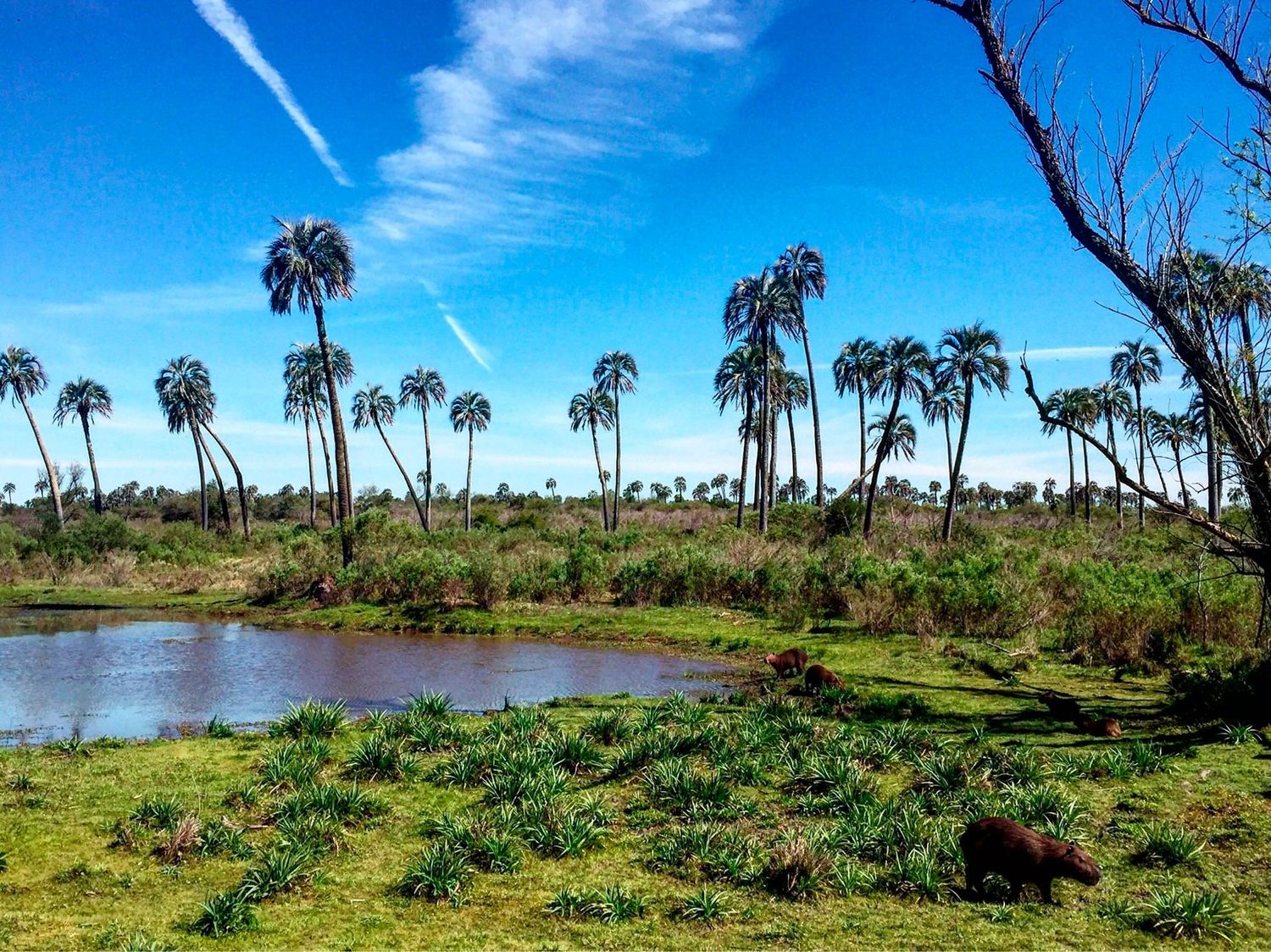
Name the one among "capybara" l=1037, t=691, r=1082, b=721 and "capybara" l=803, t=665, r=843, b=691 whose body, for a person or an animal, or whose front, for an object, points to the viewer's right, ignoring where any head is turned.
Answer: "capybara" l=803, t=665, r=843, b=691

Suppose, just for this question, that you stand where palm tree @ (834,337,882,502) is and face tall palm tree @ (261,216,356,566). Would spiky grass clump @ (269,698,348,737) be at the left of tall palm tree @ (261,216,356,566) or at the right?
left

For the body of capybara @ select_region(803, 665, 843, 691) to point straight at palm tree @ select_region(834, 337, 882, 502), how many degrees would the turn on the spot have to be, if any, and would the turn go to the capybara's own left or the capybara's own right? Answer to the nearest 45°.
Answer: approximately 90° to the capybara's own left

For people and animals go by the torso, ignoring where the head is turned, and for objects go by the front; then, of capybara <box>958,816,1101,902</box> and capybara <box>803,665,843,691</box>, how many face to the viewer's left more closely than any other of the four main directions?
0

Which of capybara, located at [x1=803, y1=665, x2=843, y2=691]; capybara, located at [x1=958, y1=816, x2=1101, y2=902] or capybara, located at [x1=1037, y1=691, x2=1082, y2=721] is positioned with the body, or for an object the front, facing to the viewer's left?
capybara, located at [x1=1037, y1=691, x2=1082, y2=721]

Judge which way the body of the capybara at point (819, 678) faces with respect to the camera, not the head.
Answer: to the viewer's right

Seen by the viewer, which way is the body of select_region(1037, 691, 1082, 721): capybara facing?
to the viewer's left

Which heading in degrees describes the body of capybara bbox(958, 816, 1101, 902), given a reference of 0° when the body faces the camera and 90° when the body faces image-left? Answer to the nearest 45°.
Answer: approximately 270°

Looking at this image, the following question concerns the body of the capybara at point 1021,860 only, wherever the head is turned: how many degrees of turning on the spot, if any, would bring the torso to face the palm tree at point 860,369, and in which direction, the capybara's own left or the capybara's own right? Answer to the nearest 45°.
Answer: approximately 90° to the capybara's own left

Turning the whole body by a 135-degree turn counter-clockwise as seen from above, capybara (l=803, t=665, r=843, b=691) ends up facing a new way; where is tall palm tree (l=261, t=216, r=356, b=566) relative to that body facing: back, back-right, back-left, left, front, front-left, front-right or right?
front

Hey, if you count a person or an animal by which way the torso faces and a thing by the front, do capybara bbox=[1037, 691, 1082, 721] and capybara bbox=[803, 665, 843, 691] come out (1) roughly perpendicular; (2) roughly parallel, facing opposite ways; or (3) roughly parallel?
roughly parallel, facing opposite ways

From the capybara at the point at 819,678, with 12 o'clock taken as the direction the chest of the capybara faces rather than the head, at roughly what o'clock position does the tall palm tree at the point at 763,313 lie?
The tall palm tree is roughly at 9 o'clock from the capybara.

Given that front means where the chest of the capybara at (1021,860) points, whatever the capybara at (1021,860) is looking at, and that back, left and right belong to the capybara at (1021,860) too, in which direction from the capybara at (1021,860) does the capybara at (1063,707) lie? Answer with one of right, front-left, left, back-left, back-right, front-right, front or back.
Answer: left
